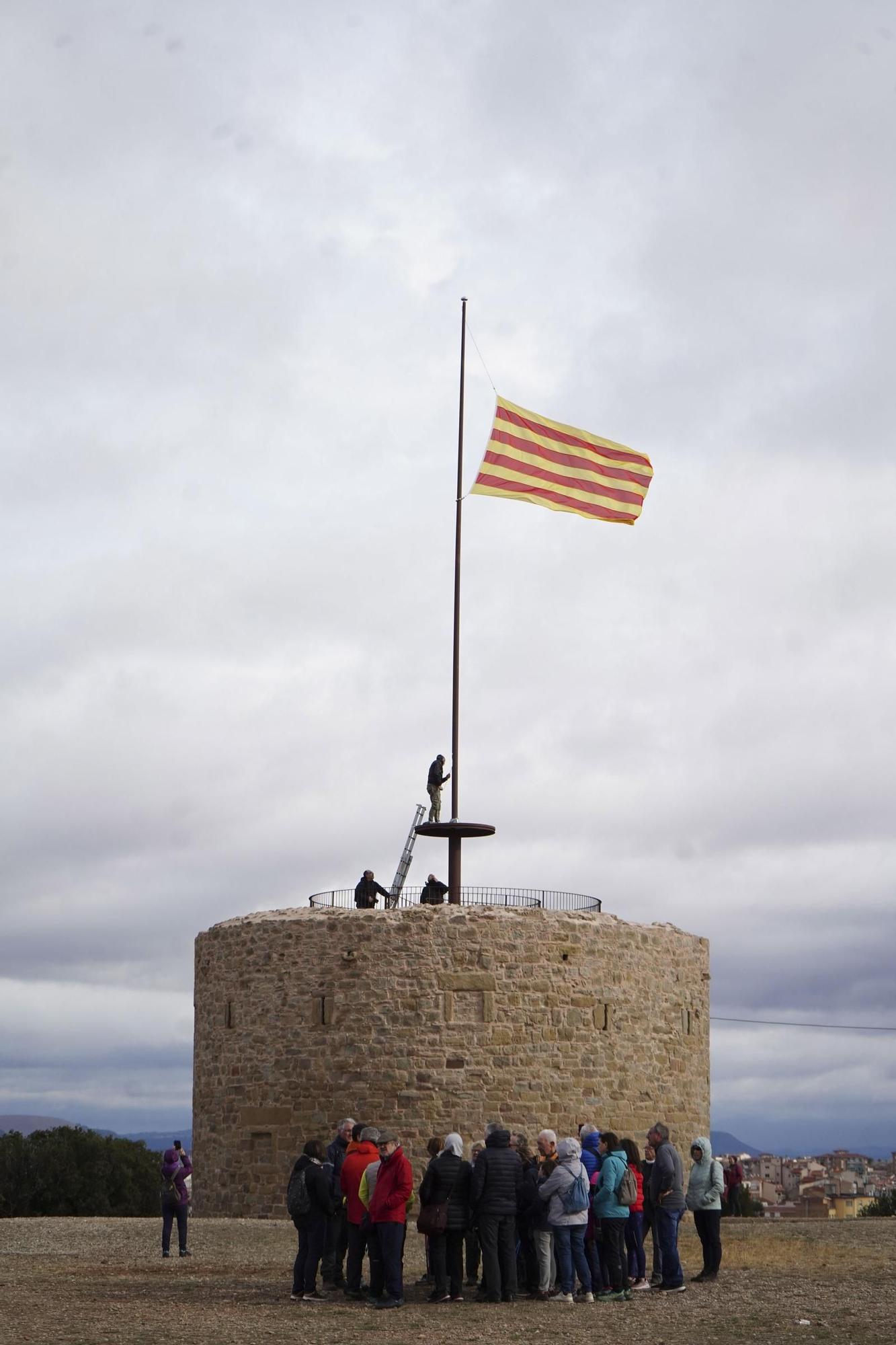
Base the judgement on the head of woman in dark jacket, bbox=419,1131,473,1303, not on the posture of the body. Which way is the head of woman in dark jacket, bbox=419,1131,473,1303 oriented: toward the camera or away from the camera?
away from the camera

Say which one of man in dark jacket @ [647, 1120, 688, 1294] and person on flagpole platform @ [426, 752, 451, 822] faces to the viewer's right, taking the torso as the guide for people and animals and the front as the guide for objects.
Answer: the person on flagpole platform

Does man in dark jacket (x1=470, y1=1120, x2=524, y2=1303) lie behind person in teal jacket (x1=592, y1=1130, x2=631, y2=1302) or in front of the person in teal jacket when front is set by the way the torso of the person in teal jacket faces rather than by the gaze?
in front

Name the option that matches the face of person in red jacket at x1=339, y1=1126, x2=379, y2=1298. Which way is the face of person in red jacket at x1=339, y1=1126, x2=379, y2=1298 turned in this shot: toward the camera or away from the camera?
away from the camera

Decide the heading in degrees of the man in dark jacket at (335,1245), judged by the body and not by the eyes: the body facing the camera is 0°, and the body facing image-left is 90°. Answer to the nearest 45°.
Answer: approximately 270°

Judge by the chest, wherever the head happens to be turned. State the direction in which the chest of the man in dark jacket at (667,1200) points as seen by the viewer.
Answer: to the viewer's left

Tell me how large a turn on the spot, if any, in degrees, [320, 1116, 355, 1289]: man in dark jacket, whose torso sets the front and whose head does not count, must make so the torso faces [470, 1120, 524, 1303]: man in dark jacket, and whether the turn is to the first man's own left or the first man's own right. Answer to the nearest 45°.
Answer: approximately 45° to the first man's own right

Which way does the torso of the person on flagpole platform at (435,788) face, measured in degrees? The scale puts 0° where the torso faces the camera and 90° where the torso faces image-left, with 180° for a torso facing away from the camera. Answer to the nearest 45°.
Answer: approximately 270°

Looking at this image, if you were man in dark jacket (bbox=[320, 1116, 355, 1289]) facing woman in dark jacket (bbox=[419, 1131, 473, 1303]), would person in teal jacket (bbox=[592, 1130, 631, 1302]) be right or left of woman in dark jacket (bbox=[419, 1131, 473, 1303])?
left

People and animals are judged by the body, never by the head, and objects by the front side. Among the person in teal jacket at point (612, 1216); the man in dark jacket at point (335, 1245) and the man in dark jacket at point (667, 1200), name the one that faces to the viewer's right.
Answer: the man in dark jacket at point (335, 1245)

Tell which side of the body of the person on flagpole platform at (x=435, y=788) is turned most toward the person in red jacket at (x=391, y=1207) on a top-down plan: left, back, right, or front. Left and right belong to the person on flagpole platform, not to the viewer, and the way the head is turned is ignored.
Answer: right

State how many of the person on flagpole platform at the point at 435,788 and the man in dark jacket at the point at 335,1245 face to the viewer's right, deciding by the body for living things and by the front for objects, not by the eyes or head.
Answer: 2
